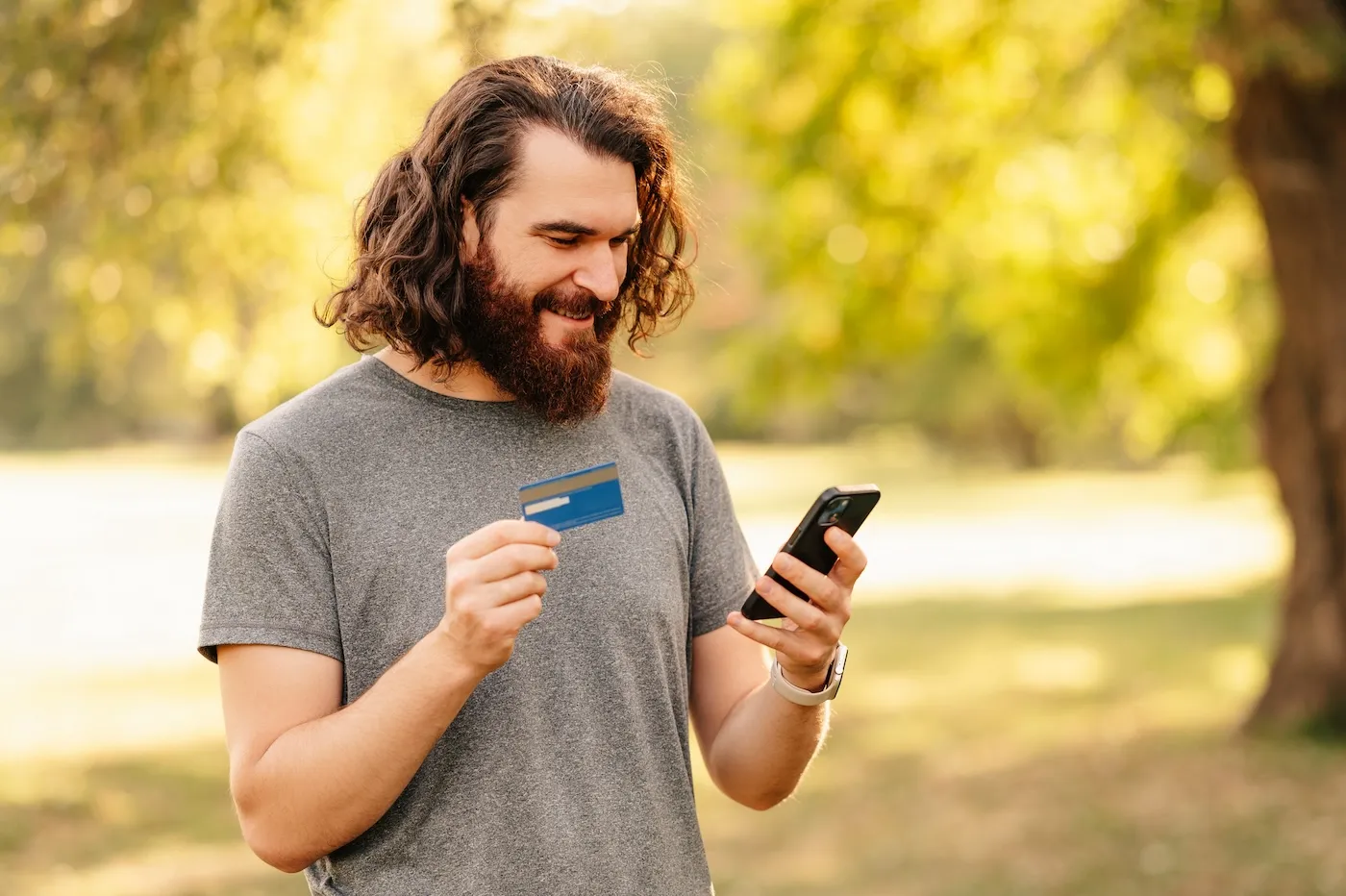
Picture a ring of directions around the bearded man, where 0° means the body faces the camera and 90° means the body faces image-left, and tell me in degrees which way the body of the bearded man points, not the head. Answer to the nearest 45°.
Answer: approximately 315°

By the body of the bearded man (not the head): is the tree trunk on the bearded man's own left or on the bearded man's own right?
on the bearded man's own left

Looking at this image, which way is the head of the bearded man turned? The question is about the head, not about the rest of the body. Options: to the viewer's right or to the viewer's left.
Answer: to the viewer's right
